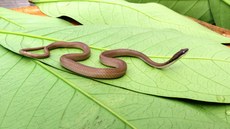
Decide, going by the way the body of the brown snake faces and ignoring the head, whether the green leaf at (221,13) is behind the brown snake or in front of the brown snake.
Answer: in front

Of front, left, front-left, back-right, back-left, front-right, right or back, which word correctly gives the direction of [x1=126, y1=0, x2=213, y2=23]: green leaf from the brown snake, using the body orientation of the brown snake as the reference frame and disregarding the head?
front-left

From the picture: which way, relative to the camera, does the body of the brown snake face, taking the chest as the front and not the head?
to the viewer's right
